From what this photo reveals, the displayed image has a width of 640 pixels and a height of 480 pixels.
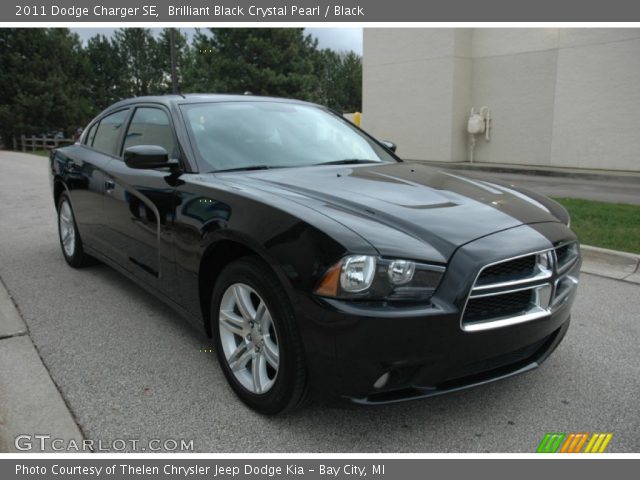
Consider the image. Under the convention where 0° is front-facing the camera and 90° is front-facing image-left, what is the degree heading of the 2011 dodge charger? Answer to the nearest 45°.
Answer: approximately 315°

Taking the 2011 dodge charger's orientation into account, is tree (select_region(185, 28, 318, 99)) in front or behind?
behind

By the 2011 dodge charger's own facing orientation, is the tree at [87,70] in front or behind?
behind

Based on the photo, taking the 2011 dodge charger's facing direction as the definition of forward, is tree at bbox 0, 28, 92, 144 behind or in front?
behind
